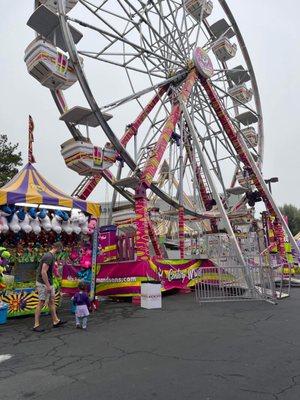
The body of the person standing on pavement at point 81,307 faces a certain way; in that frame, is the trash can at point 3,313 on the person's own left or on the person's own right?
on the person's own left

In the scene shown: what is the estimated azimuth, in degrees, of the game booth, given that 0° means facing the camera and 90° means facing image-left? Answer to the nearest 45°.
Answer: approximately 315°

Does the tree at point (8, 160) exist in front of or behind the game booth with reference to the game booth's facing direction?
behind

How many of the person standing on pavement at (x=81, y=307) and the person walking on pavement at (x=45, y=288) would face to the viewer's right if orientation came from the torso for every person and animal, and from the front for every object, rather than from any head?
1

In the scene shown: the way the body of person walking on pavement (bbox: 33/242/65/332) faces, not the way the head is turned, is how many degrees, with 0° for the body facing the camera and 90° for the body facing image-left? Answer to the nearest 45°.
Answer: approximately 270°

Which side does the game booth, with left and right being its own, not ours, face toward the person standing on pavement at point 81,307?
front

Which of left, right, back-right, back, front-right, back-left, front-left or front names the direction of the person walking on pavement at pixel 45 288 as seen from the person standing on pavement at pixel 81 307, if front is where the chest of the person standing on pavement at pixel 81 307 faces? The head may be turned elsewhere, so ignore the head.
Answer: left

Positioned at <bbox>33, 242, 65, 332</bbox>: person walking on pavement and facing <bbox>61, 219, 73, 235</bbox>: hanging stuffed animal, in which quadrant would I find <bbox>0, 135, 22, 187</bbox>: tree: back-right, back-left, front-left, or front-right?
front-left

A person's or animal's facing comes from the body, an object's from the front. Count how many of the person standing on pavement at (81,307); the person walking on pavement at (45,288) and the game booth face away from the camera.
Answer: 1

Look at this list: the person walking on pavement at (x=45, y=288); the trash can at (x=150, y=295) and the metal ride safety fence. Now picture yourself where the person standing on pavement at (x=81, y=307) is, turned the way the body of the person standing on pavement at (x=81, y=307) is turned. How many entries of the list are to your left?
1

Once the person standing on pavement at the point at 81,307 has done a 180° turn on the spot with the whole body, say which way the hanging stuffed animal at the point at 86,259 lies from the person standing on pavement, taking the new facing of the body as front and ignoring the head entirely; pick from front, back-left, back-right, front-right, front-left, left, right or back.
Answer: back

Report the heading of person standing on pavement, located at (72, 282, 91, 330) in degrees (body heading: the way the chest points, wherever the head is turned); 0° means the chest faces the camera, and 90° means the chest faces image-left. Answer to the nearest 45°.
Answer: approximately 180°

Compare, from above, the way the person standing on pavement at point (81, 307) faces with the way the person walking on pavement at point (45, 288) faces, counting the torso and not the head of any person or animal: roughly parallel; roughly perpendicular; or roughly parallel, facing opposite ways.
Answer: roughly perpendicular
